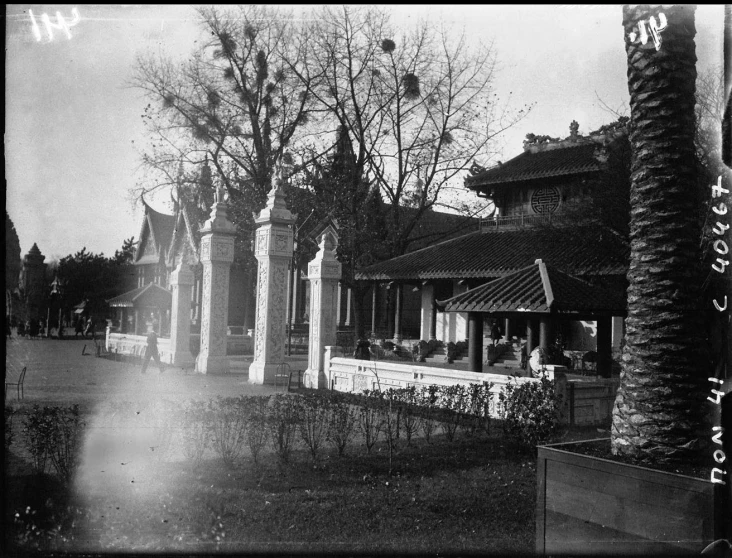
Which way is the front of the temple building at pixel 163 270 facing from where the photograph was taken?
facing the viewer and to the right of the viewer

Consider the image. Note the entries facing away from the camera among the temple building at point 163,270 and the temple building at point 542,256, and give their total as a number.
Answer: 0

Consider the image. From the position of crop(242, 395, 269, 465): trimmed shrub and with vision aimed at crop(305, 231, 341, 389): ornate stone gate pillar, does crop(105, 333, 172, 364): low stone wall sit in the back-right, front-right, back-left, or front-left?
front-left

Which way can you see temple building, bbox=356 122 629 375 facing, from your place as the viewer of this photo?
facing the viewer and to the left of the viewer

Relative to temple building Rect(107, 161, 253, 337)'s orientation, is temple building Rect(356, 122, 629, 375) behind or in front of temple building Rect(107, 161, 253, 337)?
in front

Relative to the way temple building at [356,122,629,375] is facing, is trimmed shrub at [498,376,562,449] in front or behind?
in front

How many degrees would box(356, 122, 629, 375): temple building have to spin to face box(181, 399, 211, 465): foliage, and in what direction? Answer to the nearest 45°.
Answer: approximately 45° to its left

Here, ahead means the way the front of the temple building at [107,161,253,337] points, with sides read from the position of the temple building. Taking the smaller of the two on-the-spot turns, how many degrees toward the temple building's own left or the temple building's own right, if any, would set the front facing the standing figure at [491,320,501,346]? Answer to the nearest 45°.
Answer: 0° — it already faces it
